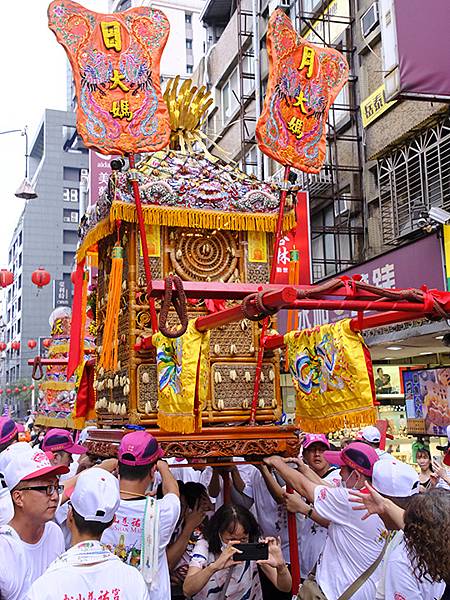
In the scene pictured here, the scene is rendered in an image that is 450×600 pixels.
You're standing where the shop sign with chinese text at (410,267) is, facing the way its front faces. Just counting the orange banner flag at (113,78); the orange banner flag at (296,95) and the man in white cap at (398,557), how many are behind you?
0

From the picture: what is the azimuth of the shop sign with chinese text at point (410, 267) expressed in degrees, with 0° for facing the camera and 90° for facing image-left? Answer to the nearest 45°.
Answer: approximately 45°

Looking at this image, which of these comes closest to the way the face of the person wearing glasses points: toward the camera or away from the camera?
toward the camera

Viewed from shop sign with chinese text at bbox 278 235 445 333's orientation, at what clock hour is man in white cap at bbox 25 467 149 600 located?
The man in white cap is roughly at 11 o'clock from the shop sign with chinese text.

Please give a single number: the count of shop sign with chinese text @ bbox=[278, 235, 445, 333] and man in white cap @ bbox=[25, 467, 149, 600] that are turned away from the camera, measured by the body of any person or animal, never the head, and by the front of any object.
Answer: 1

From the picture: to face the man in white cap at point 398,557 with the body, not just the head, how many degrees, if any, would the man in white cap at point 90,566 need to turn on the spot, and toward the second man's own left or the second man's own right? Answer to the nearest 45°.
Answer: approximately 90° to the second man's own right

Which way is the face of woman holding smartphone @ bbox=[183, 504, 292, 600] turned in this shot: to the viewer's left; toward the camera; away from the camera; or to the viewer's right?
toward the camera

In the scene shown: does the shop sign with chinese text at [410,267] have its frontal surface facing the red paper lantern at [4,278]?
no

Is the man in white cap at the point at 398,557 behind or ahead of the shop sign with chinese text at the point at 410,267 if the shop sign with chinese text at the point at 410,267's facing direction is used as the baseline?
ahead

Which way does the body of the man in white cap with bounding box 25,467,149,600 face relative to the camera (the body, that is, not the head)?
away from the camera

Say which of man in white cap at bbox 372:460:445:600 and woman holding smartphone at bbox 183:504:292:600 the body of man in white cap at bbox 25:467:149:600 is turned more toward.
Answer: the woman holding smartphone

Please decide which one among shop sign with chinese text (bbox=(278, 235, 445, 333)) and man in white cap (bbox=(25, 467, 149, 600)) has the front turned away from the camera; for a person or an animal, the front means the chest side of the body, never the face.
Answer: the man in white cap
